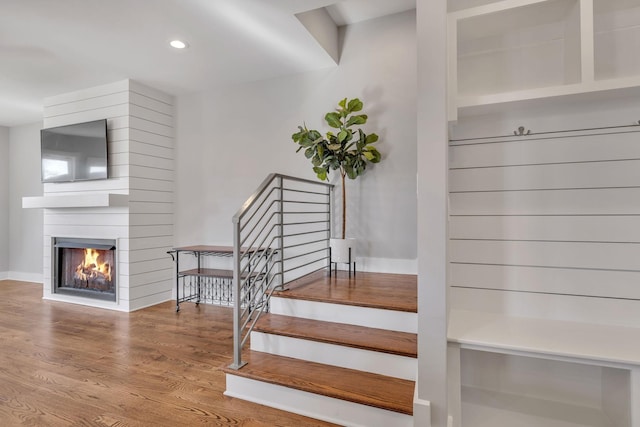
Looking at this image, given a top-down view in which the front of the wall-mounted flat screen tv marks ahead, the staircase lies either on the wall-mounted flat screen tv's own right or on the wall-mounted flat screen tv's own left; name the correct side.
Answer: on the wall-mounted flat screen tv's own left

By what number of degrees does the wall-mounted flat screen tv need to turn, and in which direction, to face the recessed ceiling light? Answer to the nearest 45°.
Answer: approximately 45° to its left

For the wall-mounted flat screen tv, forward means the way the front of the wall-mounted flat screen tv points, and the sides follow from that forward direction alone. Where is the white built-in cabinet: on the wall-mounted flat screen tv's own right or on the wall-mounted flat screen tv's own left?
on the wall-mounted flat screen tv's own left

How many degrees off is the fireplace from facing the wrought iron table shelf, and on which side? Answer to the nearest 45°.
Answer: approximately 90° to its left

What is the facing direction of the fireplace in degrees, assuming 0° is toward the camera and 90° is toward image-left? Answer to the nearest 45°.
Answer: approximately 45°

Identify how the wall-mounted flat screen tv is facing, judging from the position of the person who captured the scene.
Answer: facing the viewer and to the left of the viewer

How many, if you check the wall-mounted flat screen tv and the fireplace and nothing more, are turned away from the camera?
0

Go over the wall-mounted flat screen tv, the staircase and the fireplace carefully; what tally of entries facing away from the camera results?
0

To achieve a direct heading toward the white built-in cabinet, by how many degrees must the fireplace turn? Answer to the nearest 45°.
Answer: approximately 90° to its left

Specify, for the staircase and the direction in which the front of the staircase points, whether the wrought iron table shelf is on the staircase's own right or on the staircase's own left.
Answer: on the staircase's own right
